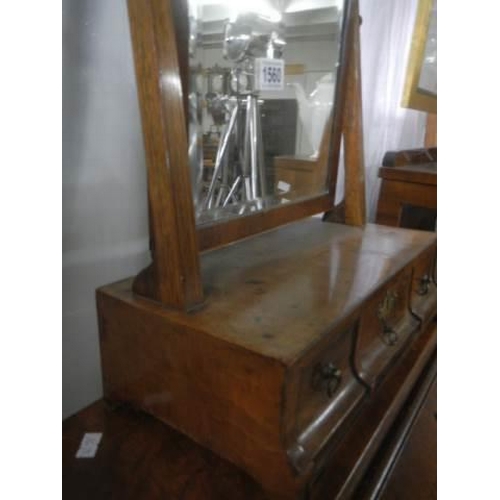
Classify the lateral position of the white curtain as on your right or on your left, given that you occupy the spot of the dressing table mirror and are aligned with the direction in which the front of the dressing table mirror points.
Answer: on your left

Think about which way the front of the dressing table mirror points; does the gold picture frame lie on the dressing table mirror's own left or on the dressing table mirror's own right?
on the dressing table mirror's own left
